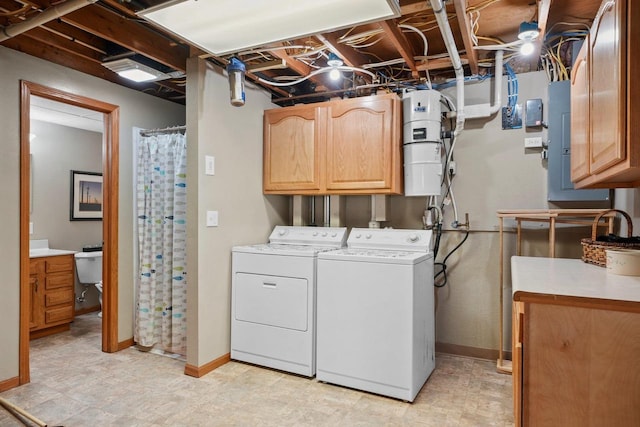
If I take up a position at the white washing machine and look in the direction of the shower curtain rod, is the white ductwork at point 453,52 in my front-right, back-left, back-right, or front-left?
back-right

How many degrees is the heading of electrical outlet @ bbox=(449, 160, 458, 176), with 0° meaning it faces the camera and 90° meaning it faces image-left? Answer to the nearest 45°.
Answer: approximately 0°

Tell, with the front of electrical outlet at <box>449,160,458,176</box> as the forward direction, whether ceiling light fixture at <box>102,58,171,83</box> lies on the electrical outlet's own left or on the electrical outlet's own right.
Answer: on the electrical outlet's own right

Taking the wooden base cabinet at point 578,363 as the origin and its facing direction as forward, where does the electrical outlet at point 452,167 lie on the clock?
The electrical outlet is roughly at 2 o'clock from the wooden base cabinet.

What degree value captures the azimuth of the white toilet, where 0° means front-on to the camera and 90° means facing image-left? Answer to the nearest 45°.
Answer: approximately 315°

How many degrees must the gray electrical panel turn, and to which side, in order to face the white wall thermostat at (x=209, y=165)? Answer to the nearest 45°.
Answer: approximately 45° to its right
